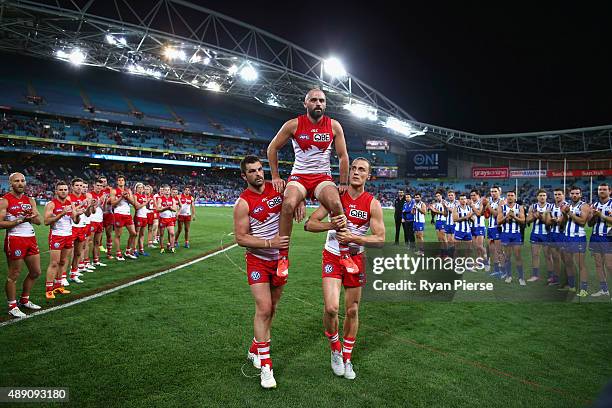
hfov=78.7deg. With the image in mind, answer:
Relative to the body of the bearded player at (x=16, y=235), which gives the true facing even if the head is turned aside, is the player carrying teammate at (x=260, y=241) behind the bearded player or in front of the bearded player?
in front

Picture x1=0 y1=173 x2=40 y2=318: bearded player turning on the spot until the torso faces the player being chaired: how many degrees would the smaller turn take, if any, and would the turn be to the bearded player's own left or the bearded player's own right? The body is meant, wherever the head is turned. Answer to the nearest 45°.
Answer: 0° — they already face them

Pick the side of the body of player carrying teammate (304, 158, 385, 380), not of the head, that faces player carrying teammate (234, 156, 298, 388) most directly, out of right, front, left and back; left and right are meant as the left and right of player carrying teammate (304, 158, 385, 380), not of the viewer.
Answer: right

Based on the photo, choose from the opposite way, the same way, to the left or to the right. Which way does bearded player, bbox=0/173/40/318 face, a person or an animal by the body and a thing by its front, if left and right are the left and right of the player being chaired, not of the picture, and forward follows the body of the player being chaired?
to the left

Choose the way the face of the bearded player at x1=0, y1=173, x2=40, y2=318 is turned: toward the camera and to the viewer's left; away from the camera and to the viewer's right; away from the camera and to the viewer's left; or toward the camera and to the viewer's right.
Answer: toward the camera and to the viewer's right

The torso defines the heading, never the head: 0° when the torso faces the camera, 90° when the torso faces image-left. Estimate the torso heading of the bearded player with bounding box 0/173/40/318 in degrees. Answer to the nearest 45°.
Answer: approximately 315°
